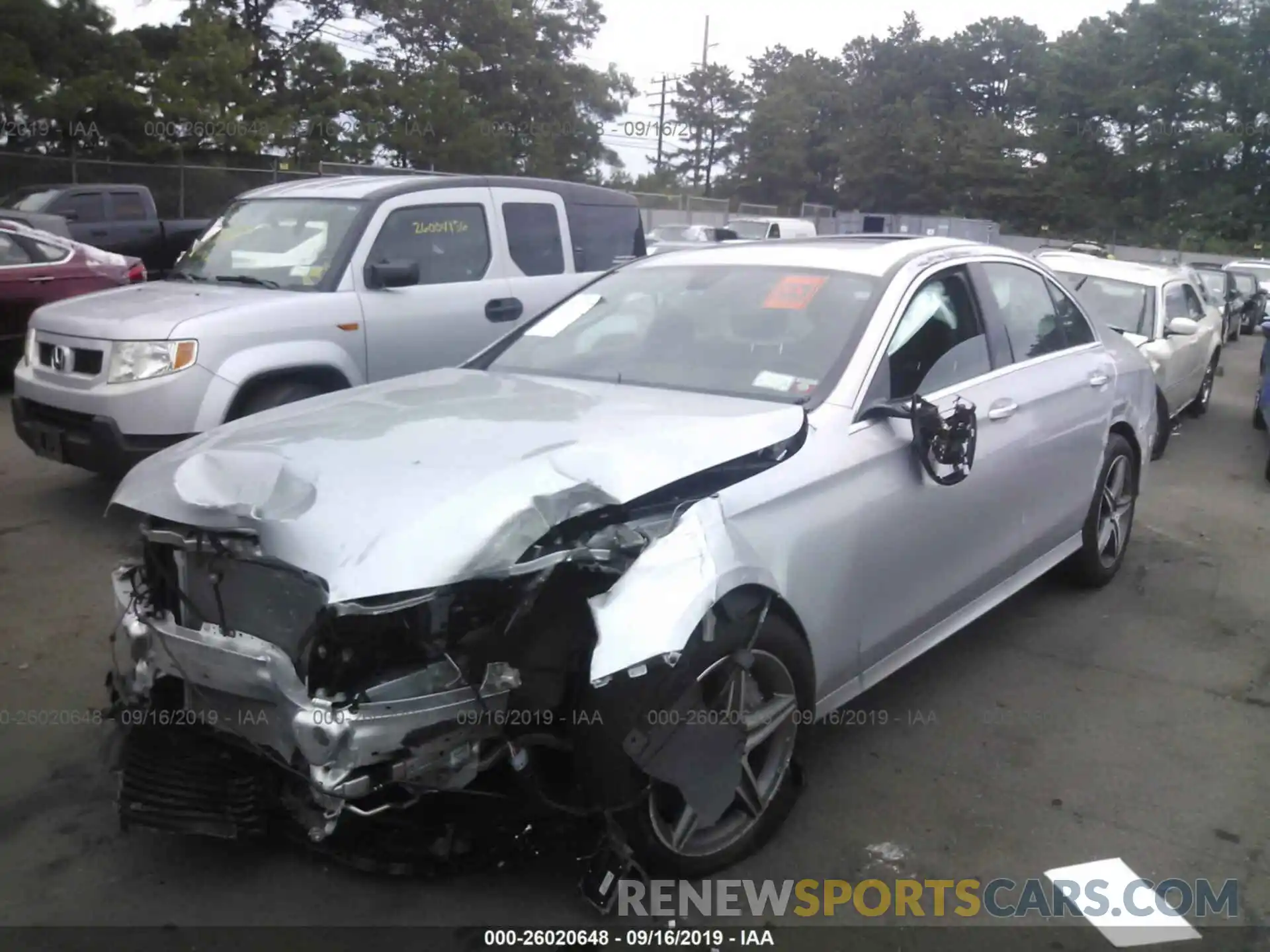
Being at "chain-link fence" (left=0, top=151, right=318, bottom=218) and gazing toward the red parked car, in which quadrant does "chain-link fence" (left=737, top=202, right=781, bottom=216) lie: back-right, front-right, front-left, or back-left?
back-left

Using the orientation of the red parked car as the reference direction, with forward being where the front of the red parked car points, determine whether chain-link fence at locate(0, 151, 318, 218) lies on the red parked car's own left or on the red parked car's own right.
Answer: on the red parked car's own right

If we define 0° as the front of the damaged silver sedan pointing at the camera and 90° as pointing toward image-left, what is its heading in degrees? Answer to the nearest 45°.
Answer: approximately 45°

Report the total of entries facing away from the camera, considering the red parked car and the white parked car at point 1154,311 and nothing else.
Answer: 0

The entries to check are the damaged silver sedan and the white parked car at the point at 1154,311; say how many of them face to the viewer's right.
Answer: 0

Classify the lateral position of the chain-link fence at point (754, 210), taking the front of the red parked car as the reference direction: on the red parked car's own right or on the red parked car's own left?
on the red parked car's own right

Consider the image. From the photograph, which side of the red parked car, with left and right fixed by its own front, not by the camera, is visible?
left

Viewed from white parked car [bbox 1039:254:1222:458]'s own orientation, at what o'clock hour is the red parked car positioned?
The red parked car is roughly at 1 o'clock from the white parked car.

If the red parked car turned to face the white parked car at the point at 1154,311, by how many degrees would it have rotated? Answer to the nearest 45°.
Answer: approximately 135° to its left

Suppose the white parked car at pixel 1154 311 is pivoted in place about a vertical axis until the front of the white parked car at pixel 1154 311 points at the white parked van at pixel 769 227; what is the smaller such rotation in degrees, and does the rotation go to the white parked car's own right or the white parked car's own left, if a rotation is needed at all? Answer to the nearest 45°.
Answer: approximately 90° to the white parked car's own right

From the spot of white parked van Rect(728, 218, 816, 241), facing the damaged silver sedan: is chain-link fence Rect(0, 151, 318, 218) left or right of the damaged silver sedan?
right

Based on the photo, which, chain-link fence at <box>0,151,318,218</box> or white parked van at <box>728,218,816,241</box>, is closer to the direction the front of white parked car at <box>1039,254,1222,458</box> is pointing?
the chain-link fence

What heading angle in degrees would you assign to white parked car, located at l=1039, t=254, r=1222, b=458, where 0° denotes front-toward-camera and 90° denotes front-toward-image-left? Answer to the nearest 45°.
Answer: approximately 45°

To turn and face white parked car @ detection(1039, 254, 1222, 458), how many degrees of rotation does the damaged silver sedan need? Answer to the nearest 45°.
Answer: approximately 180°
